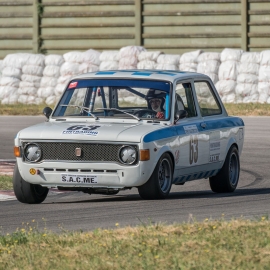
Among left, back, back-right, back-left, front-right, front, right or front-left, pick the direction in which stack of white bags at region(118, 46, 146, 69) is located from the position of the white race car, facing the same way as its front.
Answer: back-right

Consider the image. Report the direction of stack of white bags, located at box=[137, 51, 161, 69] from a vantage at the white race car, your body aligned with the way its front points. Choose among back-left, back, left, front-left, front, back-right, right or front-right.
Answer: back-right

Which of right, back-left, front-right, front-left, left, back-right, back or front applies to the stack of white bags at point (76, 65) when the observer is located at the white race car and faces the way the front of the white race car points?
back-right

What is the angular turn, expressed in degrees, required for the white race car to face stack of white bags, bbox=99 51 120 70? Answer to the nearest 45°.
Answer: approximately 135° to its right

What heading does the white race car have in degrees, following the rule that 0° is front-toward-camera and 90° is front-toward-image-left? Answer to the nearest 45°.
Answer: approximately 45°

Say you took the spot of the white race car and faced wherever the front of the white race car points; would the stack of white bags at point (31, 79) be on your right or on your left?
on your right

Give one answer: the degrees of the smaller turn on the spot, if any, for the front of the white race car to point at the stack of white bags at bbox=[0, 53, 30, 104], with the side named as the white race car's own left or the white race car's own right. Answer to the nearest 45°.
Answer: approximately 135° to the white race car's own right

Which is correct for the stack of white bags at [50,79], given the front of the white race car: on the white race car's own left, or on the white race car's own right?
on the white race car's own right

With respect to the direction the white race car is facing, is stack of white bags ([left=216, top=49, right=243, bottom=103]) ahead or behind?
behind
